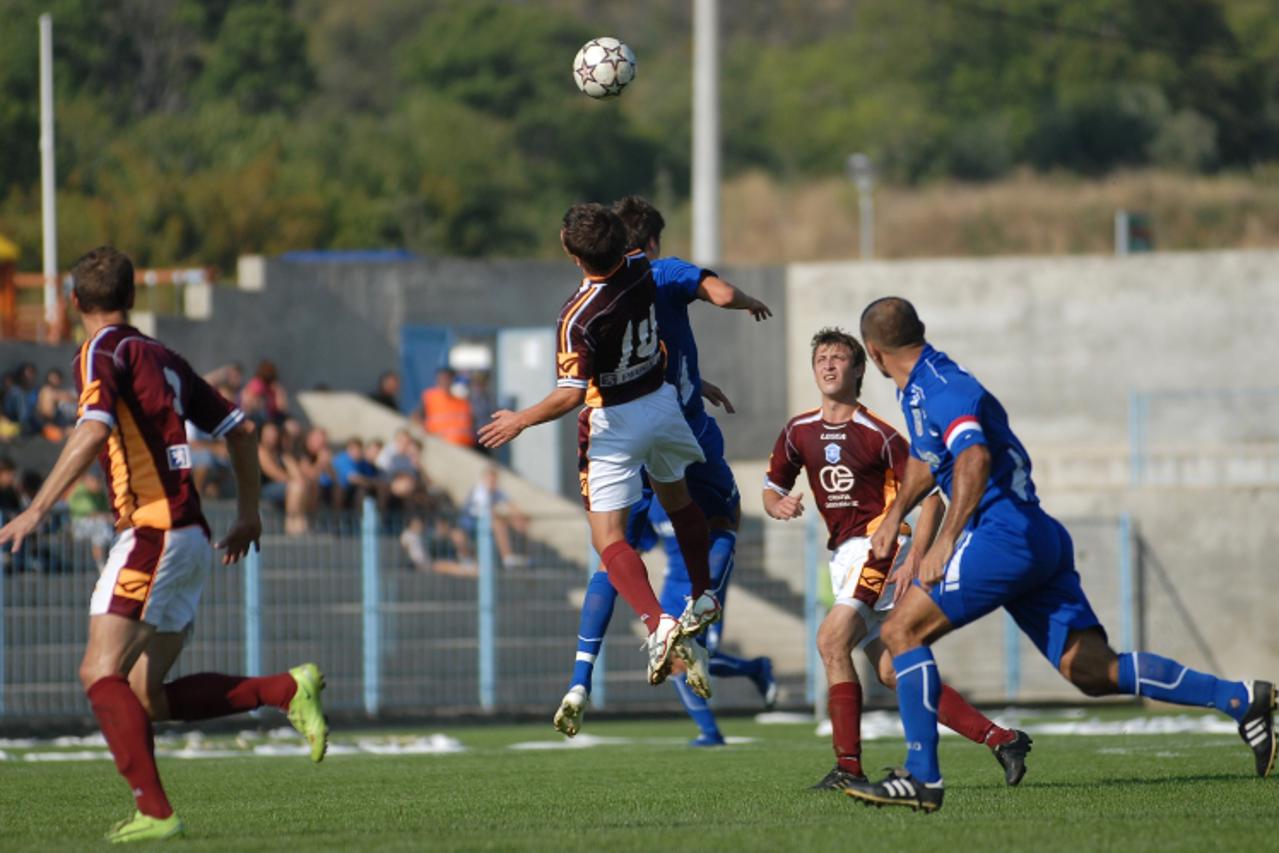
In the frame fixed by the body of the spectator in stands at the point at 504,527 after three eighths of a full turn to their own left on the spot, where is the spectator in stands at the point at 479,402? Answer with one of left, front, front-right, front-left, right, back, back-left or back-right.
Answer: front

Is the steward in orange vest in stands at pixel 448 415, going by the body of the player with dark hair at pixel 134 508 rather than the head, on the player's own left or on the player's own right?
on the player's own right

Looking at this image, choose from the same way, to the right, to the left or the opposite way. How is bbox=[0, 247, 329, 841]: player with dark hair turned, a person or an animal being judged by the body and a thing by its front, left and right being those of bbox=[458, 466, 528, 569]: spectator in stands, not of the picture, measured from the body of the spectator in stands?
the opposite way

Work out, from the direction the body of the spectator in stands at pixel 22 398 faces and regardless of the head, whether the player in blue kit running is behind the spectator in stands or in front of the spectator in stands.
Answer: in front

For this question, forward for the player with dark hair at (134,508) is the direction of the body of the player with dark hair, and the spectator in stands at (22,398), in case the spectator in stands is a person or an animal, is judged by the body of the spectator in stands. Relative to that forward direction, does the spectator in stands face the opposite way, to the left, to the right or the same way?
the opposite way

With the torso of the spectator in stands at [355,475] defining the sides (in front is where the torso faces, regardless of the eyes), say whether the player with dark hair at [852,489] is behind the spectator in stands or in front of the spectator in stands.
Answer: in front

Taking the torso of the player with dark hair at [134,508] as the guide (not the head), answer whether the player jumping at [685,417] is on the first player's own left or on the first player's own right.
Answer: on the first player's own right

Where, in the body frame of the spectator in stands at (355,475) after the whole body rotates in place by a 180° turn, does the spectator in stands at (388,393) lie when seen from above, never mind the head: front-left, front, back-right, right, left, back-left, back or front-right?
front-right

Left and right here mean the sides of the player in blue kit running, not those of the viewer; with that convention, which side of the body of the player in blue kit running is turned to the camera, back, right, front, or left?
left
